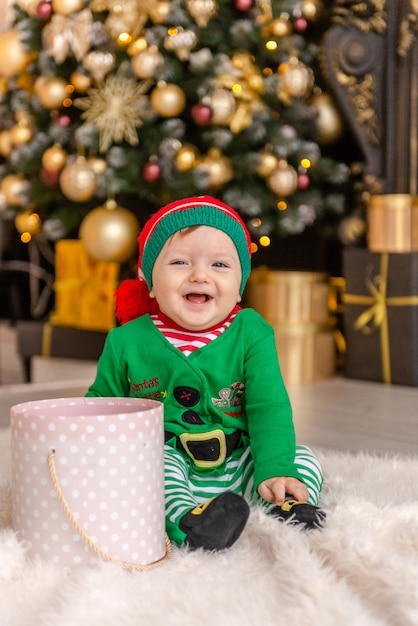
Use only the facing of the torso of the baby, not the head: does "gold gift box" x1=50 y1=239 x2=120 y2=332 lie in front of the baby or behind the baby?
behind

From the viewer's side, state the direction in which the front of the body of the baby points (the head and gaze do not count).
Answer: toward the camera

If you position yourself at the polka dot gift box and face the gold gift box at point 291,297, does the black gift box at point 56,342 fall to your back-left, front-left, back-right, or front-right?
front-left

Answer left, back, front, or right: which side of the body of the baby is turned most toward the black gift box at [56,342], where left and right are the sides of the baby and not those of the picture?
back

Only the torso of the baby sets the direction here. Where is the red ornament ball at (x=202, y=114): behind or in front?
behind

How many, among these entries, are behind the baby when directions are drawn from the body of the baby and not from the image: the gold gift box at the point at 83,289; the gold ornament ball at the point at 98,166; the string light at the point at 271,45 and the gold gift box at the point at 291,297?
4

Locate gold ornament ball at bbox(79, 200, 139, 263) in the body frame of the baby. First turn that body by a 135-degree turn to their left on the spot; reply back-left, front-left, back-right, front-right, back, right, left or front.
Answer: front-left

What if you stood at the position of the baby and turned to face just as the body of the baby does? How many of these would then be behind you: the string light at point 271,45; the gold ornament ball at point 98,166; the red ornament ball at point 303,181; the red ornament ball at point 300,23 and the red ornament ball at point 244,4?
5

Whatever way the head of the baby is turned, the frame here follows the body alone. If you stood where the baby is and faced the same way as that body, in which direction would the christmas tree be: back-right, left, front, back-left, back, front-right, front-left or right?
back

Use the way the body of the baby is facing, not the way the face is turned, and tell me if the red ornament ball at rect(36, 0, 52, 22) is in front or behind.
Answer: behind
